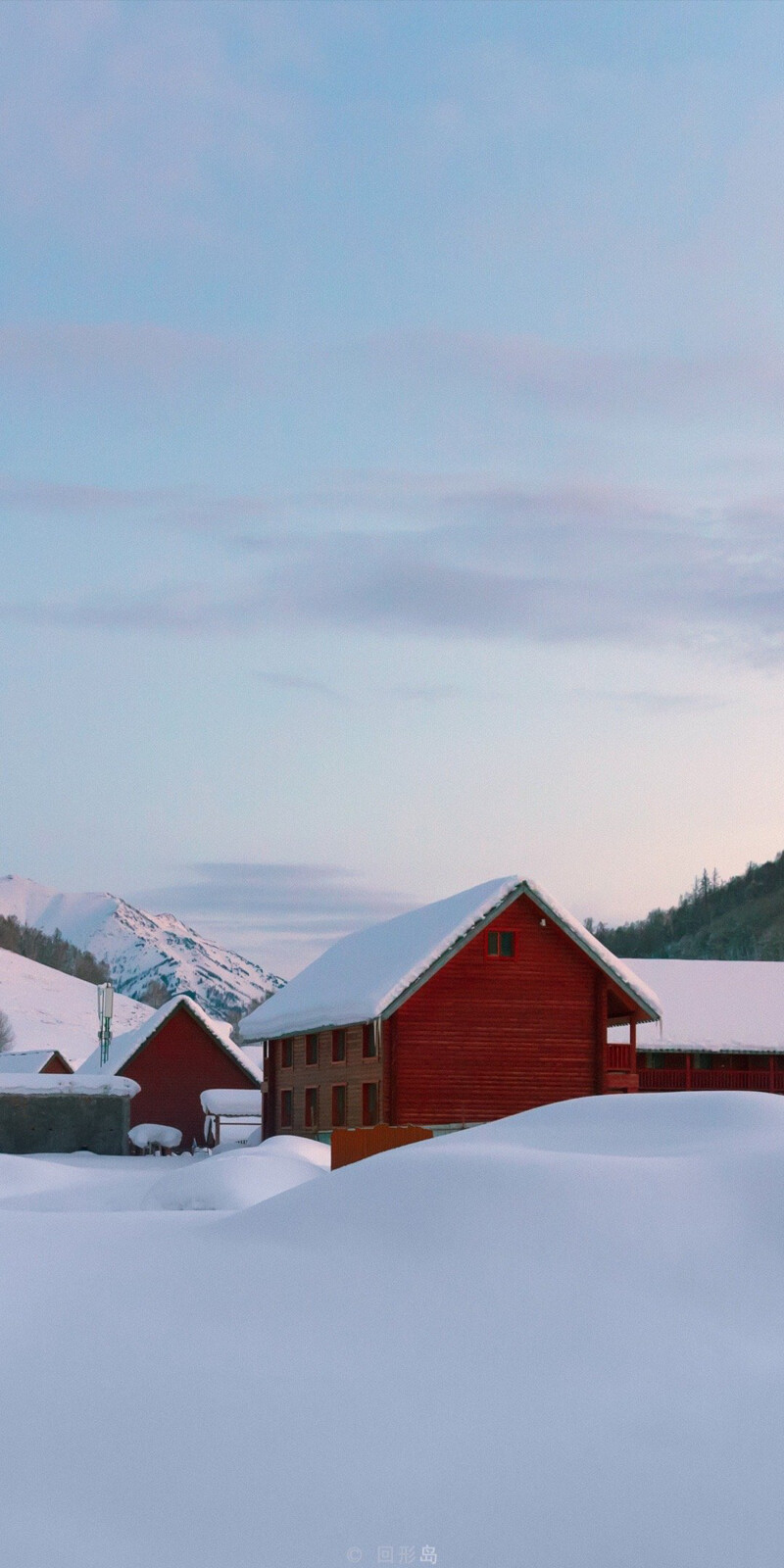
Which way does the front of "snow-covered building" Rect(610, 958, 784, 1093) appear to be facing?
toward the camera

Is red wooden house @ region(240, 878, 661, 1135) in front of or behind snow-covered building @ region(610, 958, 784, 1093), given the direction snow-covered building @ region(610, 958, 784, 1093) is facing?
in front
